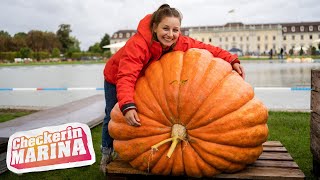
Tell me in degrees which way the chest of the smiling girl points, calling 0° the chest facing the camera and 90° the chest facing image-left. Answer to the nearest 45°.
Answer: approximately 315°
